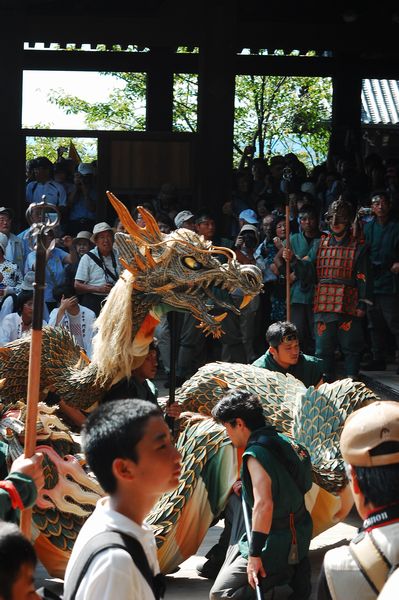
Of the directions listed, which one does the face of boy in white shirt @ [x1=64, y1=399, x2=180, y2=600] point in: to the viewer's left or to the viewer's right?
to the viewer's right

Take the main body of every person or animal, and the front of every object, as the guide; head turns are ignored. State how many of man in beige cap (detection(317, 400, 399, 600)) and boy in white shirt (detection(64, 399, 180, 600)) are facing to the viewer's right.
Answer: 1

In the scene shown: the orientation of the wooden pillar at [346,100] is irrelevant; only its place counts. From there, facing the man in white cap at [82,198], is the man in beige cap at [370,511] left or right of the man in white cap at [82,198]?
left

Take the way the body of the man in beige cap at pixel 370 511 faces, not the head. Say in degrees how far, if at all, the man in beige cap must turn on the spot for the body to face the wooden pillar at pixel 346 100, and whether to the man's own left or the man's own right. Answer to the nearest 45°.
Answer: approximately 45° to the man's own right

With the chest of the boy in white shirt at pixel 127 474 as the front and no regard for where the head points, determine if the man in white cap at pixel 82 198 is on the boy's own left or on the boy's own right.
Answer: on the boy's own left

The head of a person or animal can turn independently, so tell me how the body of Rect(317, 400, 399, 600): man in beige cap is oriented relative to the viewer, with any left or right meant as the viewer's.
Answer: facing away from the viewer and to the left of the viewer

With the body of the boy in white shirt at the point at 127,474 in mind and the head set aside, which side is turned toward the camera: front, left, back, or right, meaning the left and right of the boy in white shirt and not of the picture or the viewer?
right

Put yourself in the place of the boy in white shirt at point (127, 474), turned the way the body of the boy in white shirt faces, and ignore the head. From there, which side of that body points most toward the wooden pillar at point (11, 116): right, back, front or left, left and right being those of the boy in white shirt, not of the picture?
left

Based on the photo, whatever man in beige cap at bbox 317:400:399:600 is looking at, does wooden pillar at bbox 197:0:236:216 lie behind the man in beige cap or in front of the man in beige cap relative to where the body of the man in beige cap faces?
in front

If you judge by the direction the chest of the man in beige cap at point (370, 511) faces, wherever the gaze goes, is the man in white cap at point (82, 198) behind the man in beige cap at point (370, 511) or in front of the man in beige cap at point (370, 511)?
in front

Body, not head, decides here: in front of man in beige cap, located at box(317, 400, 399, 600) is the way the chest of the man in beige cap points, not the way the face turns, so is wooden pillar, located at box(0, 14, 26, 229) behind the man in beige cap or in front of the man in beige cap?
in front
